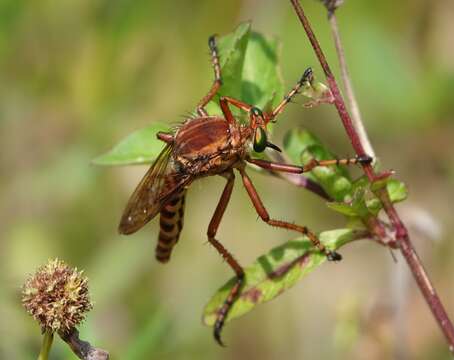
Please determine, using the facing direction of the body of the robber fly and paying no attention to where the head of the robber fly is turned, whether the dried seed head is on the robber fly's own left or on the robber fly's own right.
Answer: on the robber fly's own right

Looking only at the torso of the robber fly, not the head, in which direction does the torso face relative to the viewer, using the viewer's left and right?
facing to the right of the viewer
